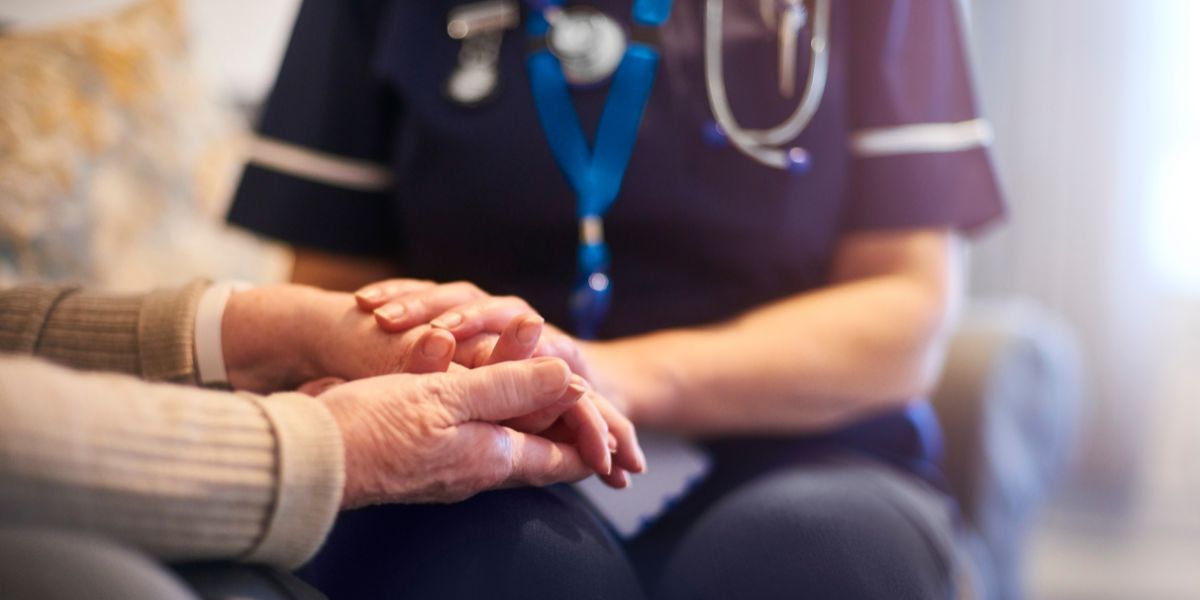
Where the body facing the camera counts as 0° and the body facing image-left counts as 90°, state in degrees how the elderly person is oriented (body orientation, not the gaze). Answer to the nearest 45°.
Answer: approximately 270°

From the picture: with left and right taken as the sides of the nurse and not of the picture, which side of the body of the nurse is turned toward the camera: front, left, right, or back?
front

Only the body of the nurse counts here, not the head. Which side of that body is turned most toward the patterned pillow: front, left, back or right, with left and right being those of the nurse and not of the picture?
right

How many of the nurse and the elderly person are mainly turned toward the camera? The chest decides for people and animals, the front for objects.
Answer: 1

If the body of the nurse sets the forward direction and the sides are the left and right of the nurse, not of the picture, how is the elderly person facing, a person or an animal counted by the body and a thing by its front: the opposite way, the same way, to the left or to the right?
to the left
